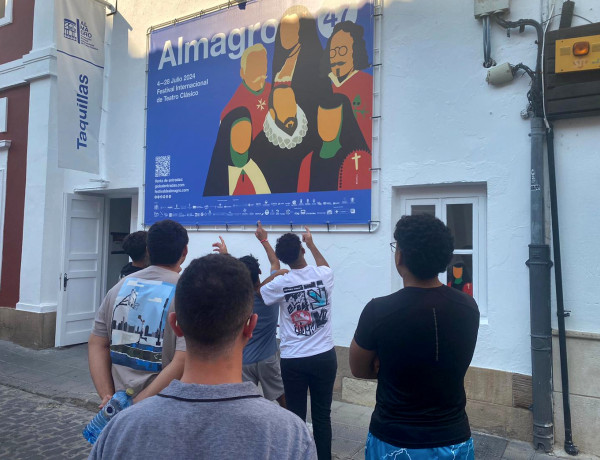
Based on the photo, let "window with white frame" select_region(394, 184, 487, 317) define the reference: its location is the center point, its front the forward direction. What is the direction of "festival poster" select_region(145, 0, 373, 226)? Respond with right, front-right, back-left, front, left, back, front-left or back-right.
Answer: right

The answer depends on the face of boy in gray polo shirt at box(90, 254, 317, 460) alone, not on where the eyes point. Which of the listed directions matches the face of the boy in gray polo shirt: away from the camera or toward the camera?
away from the camera

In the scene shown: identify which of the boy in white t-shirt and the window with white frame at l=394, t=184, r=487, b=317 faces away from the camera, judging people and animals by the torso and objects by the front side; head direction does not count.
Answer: the boy in white t-shirt

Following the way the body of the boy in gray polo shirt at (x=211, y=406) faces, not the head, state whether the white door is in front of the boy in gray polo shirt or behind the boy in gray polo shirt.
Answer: in front

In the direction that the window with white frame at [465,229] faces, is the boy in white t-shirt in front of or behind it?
in front

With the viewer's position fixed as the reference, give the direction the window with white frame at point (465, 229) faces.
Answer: facing the viewer

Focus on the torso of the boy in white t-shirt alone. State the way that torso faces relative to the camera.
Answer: away from the camera

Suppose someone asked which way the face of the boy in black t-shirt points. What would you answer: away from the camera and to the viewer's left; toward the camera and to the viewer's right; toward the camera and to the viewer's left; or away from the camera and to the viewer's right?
away from the camera and to the viewer's left

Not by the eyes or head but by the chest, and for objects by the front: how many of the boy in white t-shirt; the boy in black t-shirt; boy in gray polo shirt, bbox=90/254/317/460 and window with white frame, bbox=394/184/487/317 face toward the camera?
1

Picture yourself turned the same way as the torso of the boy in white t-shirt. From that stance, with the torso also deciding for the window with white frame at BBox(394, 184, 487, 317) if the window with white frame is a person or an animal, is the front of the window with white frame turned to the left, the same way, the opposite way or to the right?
the opposite way

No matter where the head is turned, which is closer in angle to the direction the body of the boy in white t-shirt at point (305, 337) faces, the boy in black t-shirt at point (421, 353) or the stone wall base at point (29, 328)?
the stone wall base

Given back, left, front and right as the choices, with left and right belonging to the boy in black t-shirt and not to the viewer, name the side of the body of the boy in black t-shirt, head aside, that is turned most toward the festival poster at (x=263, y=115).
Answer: front

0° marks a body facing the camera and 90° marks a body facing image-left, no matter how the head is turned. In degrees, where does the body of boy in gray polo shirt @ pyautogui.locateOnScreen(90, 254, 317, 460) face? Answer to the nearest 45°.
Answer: approximately 180°

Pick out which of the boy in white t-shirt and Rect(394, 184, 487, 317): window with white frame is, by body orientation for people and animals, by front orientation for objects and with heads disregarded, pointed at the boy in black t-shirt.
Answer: the window with white frame

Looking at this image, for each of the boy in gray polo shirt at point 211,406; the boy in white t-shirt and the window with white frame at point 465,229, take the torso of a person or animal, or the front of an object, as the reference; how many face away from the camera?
2
